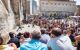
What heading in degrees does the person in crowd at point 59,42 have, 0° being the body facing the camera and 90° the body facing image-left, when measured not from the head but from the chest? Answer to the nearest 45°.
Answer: approximately 135°
